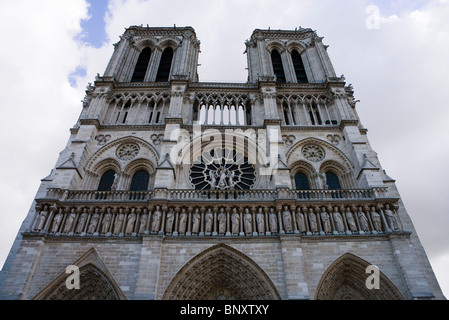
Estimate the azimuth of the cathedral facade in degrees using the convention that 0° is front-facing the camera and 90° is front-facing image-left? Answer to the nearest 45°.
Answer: approximately 0°
